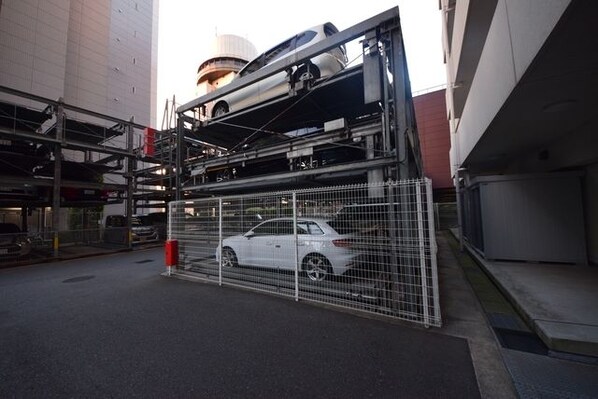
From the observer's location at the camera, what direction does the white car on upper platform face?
facing away from the viewer and to the left of the viewer

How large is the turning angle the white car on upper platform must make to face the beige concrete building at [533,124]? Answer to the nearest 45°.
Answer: approximately 135° to its right

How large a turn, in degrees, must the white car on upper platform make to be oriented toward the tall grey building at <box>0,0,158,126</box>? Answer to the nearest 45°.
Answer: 0° — it already faces it
